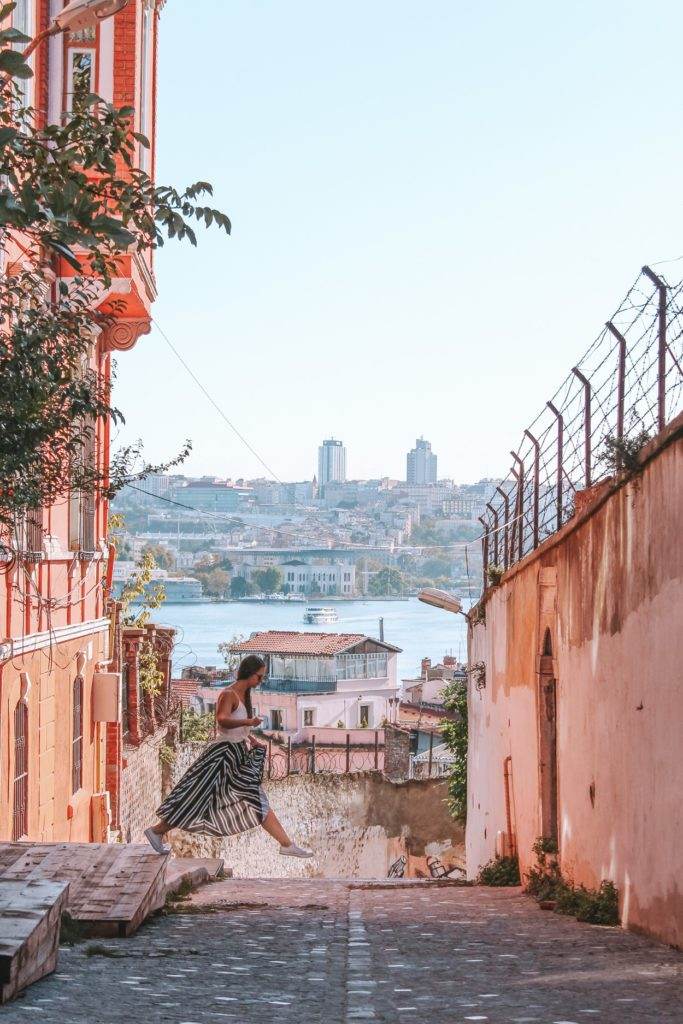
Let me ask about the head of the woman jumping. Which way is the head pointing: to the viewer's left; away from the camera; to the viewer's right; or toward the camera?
to the viewer's right

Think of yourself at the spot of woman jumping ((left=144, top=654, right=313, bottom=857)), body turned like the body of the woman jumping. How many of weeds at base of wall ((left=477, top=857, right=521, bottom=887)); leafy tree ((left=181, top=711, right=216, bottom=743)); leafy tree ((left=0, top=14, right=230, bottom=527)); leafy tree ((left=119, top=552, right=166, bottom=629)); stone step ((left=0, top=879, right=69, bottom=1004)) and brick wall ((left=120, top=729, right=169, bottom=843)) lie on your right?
2

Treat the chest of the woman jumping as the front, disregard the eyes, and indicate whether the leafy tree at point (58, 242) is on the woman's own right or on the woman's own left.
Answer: on the woman's own right

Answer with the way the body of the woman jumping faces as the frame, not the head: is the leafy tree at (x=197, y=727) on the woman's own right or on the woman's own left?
on the woman's own left

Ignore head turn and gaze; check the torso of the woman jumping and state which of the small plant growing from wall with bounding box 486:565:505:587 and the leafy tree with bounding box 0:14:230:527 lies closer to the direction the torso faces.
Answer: the small plant growing from wall

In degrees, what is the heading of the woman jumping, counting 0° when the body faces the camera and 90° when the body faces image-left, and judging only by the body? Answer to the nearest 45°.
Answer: approximately 270°

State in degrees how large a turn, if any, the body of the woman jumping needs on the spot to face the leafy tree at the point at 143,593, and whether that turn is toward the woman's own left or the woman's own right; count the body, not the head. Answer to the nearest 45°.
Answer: approximately 90° to the woman's own left

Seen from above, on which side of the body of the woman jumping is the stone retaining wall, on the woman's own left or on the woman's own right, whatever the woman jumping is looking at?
on the woman's own left

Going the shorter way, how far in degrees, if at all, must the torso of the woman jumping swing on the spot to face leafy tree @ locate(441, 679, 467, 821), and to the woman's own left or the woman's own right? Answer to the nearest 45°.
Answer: approximately 90° to the woman's own left

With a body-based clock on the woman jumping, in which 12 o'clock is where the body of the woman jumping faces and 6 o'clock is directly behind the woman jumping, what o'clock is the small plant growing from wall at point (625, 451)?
The small plant growing from wall is roughly at 1 o'clock from the woman jumping.
